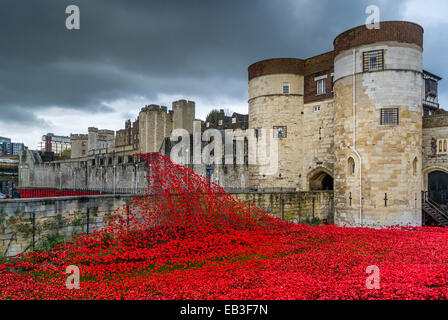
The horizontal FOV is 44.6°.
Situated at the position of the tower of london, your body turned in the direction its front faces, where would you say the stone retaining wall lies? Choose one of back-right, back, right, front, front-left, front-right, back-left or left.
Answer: front
